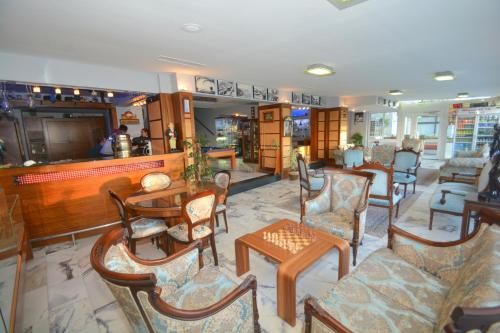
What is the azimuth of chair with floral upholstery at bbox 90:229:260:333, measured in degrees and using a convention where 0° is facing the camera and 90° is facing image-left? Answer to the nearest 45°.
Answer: approximately 225°

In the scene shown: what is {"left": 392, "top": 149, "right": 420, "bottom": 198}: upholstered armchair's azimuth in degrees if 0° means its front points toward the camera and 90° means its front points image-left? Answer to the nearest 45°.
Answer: approximately 45°

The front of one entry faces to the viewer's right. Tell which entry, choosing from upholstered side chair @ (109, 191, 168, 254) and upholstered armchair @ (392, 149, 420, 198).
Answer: upholstered side chair @ (109, 191, 168, 254)

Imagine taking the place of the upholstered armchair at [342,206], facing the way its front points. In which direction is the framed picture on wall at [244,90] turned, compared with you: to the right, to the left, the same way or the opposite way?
to the left

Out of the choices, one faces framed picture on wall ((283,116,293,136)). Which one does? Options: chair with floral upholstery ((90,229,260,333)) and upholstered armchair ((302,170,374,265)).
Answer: the chair with floral upholstery

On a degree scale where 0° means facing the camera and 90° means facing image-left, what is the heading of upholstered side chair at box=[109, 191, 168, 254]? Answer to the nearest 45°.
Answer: approximately 270°

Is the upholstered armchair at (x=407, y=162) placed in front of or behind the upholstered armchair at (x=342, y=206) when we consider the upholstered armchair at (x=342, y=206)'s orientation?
behind

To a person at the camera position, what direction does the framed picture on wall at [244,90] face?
facing the viewer and to the right of the viewer

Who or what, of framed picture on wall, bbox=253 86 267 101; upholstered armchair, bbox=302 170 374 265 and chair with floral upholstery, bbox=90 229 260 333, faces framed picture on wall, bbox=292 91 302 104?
the chair with floral upholstery

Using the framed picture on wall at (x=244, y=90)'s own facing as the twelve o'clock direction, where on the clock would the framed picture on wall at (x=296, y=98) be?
the framed picture on wall at (x=296, y=98) is roughly at 9 o'clock from the framed picture on wall at (x=244, y=90).

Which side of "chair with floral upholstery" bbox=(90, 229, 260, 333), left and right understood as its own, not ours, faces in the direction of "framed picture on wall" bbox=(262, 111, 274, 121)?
front

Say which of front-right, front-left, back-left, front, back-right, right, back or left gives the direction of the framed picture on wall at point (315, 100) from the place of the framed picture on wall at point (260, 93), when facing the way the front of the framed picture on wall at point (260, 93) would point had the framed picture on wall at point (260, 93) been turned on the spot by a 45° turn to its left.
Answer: front-left
